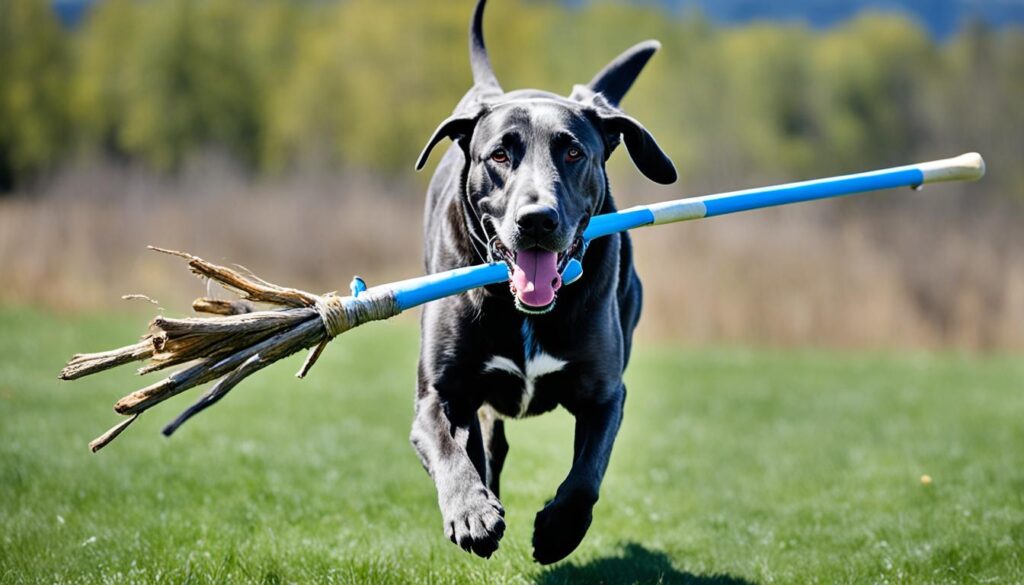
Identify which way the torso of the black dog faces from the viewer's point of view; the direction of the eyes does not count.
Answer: toward the camera
